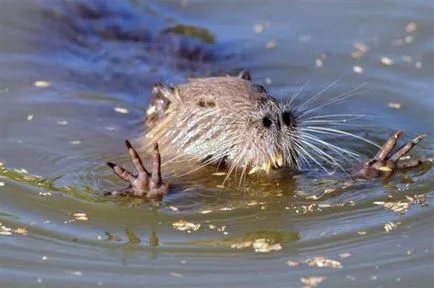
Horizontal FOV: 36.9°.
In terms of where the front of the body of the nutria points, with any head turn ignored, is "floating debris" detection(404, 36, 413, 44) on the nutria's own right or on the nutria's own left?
on the nutria's own left

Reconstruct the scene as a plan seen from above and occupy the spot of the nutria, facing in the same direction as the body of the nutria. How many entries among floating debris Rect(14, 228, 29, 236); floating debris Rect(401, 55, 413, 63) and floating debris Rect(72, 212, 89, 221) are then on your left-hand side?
1

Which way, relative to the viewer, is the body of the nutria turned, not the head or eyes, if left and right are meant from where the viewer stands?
facing the viewer and to the right of the viewer

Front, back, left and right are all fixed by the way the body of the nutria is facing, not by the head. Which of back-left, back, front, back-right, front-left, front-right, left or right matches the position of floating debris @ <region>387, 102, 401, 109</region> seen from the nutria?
left

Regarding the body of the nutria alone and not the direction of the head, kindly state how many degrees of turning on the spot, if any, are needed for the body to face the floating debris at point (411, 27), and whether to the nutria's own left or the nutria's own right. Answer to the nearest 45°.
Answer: approximately 90° to the nutria's own left

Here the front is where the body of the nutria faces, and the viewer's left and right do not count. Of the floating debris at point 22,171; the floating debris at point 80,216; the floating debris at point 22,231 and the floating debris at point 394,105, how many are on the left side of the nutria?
1

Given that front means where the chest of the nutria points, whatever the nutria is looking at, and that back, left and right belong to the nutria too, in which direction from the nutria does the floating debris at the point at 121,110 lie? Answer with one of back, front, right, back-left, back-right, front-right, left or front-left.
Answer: back

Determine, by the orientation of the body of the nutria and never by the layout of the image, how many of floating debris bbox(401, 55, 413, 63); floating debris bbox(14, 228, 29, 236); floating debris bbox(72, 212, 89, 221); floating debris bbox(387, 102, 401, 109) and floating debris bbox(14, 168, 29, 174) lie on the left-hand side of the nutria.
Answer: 2
